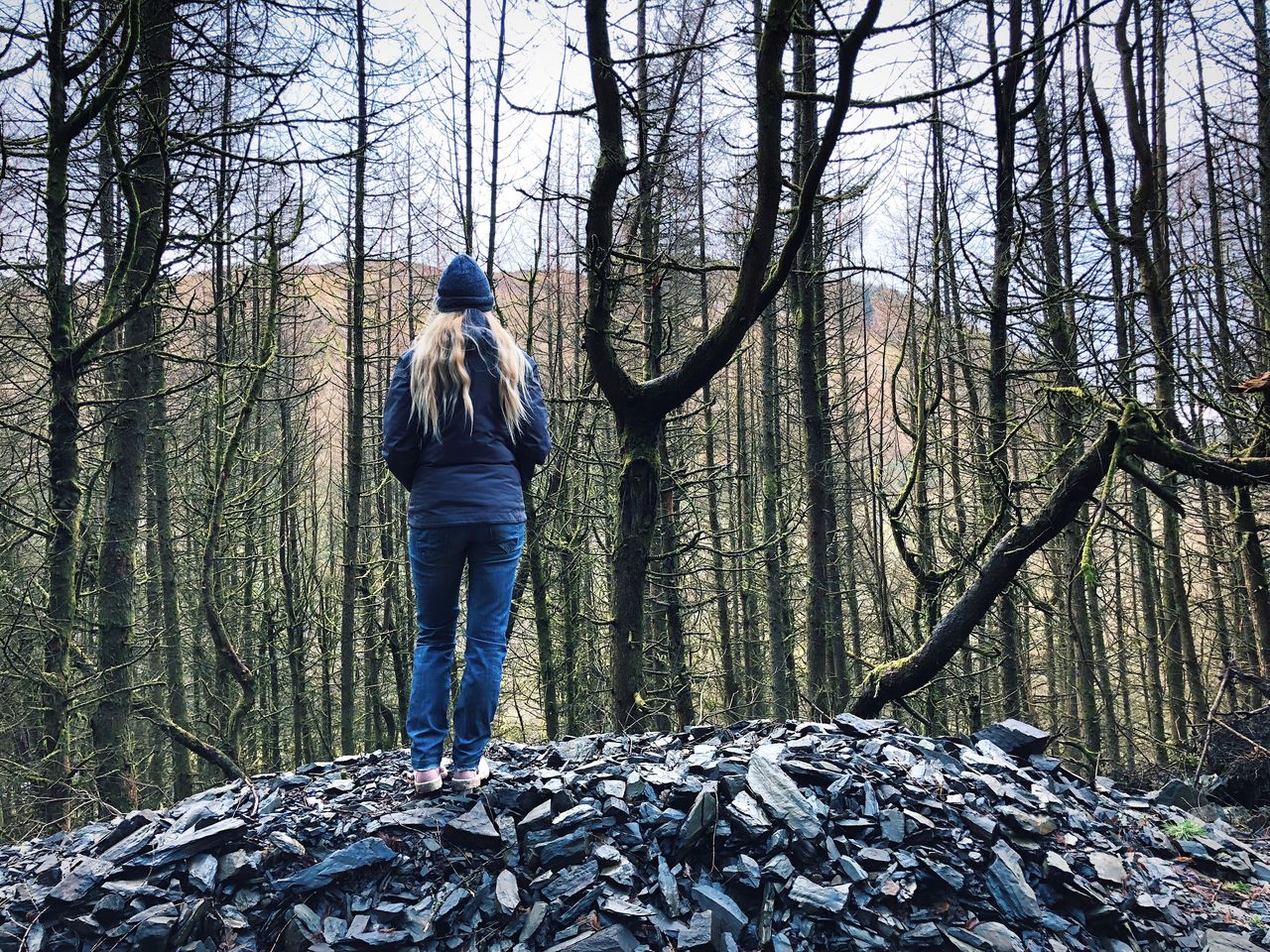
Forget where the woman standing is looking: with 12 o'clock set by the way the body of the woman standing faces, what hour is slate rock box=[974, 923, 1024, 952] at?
The slate rock is roughly at 4 o'clock from the woman standing.

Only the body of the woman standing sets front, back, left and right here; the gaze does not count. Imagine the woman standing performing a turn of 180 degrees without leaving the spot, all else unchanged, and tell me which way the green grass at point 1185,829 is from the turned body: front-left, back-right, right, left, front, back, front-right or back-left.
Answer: left

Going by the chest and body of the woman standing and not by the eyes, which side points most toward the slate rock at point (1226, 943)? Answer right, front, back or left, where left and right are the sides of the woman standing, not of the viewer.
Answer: right

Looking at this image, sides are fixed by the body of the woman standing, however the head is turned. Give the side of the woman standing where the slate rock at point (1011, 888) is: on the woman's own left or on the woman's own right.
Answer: on the woman's own right

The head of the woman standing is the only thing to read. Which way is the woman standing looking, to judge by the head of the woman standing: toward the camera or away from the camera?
away from the camera

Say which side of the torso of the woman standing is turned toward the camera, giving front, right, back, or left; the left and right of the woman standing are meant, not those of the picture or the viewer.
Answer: back

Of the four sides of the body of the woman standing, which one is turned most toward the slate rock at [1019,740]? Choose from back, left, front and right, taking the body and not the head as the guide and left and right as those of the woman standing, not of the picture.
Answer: right
